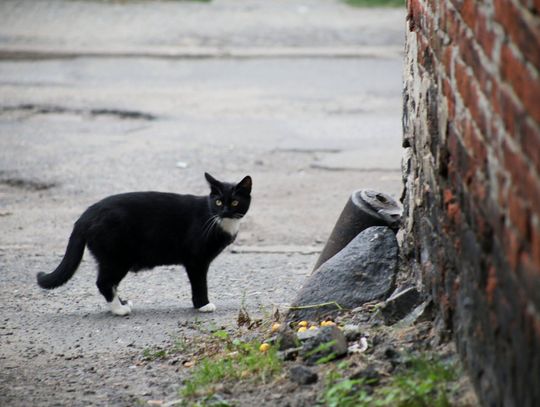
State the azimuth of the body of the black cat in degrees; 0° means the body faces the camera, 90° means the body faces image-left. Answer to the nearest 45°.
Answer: approximately 270°

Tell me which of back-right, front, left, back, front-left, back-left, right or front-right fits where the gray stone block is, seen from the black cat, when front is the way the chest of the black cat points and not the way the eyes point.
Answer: front-right
